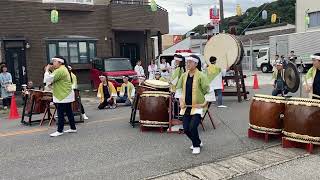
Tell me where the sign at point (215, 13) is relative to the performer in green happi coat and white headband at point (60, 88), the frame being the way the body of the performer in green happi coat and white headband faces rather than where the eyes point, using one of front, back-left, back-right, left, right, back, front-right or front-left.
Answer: back-right

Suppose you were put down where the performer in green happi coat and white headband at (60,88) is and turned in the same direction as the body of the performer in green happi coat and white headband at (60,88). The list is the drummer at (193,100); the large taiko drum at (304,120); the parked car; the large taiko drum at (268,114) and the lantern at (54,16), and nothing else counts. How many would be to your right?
2

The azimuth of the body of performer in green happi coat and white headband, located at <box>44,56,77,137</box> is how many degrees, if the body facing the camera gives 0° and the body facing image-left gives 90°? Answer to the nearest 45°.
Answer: approximately 90°

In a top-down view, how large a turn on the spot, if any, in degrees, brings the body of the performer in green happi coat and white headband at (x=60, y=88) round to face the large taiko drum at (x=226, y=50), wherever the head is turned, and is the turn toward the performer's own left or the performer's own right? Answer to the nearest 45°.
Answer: approximately 135° to the performer's own right

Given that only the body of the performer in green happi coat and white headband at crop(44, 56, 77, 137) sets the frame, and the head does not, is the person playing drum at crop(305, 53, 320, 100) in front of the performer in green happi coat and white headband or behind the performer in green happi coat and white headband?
behind

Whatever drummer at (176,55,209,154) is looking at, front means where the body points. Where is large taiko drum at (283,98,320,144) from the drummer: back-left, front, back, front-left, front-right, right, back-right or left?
back-left

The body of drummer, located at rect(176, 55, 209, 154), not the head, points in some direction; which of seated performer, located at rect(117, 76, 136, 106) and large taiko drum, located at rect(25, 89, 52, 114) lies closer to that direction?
the large taiko drum

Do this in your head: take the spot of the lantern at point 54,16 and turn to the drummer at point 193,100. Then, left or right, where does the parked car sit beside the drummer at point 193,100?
left

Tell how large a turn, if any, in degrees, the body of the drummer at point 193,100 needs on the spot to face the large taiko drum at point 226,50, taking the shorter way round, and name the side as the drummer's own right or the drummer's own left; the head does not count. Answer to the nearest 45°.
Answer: approximately 135° to the drummer's own right

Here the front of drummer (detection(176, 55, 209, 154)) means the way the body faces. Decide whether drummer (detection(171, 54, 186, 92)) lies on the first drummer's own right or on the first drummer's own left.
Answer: on the first drummer's own right

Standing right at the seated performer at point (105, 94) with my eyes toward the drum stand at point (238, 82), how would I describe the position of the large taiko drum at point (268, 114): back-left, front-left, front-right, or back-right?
front-right

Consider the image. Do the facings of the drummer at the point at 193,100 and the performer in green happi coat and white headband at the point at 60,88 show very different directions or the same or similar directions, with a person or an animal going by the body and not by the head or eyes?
same or similar directions

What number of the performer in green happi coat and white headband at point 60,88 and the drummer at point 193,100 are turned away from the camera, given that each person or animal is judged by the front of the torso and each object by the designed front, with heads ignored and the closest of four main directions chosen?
0

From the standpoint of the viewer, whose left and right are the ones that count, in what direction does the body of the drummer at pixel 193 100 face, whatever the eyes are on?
facing the viewer and to the left of the viewer

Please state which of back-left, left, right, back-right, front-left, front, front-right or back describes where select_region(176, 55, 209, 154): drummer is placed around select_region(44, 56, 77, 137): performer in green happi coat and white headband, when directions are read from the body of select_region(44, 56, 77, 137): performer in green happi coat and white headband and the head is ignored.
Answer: back-left

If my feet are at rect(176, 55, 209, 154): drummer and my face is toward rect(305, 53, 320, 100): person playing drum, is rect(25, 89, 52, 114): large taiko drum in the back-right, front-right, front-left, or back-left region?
back-left
